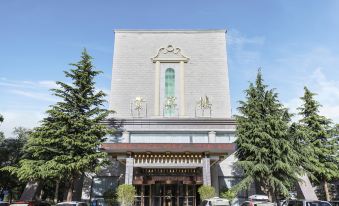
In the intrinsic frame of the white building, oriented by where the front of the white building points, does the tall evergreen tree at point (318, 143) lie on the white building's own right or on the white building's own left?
on the white building's own left

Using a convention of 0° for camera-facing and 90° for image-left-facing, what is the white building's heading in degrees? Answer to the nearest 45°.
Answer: approximately 0°

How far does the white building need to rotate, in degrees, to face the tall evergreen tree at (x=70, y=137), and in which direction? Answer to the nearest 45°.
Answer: approximately 45° to its right

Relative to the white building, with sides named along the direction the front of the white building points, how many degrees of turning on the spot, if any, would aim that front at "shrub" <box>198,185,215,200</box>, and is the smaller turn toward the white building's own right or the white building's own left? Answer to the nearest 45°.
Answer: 0° — it already faces it

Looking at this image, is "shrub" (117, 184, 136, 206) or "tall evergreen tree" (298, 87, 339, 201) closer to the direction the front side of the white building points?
the shrub
